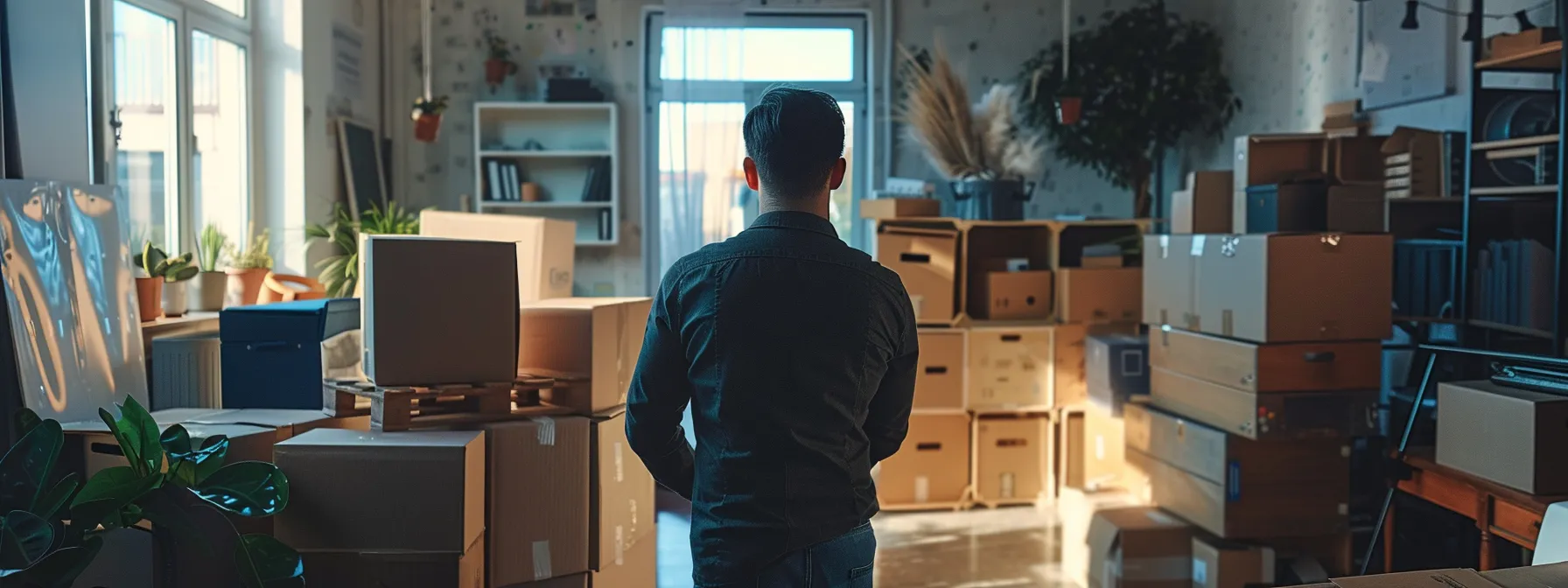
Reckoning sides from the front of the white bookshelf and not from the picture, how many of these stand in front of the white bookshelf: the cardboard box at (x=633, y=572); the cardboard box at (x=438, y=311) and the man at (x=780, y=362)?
3

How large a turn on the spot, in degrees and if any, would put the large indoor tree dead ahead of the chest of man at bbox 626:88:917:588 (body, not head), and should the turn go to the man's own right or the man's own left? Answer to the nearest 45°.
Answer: approximately 45° to the man's own right

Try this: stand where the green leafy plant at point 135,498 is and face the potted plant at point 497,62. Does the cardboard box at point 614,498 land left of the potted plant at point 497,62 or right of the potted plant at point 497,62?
right

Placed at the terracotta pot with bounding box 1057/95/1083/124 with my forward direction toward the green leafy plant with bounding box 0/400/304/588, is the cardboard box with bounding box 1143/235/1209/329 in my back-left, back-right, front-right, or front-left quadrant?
front-left

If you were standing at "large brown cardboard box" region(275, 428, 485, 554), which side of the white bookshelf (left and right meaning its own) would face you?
front

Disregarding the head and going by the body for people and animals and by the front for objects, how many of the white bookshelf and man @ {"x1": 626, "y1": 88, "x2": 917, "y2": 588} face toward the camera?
1

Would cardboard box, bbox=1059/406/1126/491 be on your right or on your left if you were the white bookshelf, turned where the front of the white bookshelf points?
on your left

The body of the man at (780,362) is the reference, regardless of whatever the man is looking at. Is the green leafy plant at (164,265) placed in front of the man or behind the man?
in front

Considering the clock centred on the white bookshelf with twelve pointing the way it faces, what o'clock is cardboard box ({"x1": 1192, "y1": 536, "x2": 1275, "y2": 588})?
The cardboard box is roughly at 11 o'clock from the white bookshelf.

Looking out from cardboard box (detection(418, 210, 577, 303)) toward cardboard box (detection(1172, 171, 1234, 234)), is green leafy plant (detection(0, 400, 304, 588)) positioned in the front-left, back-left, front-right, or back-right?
back-right

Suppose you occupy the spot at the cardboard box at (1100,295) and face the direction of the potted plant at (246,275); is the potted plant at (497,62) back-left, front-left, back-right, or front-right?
front-right

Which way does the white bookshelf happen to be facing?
toward the camera

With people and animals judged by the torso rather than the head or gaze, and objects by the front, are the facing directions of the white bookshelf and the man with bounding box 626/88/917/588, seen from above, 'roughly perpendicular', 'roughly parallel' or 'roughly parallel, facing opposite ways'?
roughly parallel, facing opposite ways

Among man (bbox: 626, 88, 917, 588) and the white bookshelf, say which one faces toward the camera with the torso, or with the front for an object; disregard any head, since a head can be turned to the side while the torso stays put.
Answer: the white bookshelf

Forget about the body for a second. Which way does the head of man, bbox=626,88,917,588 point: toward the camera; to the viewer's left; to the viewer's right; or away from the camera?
away from the camera

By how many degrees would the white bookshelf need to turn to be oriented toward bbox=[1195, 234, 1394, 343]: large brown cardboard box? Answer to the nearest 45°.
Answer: approximately 45° to its left

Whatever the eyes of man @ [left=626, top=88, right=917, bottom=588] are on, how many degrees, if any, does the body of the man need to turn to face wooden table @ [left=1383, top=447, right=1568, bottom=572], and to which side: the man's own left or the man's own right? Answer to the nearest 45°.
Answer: approximately 45° to the man's own right

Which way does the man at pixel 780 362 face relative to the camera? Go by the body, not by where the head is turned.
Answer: away from the camera

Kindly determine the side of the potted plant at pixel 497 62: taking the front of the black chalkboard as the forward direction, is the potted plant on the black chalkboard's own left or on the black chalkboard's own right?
on the black chalkboard's own left

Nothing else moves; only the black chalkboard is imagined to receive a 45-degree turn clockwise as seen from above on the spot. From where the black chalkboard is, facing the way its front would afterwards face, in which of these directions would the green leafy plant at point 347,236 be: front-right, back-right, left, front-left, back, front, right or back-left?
front
